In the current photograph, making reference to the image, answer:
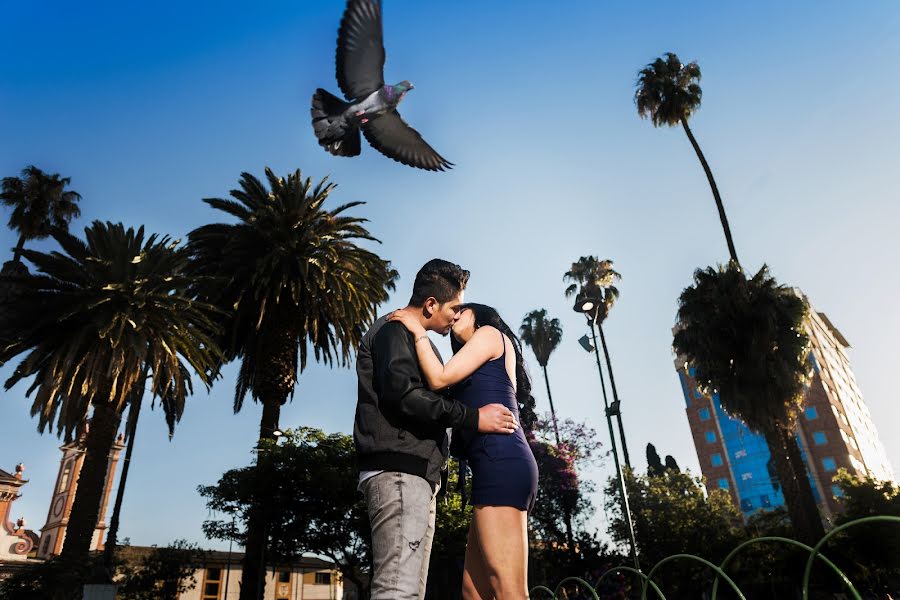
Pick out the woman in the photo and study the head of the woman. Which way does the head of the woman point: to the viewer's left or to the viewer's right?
to the viewer's left

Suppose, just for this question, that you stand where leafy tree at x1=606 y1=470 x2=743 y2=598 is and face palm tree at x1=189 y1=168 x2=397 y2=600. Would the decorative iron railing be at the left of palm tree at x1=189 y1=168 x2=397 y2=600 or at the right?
left

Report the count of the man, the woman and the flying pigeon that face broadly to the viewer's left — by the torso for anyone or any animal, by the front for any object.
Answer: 1

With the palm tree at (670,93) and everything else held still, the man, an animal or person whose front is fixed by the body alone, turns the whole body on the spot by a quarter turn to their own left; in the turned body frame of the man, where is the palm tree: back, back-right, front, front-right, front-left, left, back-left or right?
front-right

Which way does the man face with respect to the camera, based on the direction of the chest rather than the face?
to the viewer's right

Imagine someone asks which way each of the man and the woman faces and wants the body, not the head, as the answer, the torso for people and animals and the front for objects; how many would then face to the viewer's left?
1

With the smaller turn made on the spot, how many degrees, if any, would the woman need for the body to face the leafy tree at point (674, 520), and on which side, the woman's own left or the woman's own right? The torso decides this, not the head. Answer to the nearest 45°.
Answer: approximately 90° to the woman's own right

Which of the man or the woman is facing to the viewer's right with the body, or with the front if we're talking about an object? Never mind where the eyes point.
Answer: the man

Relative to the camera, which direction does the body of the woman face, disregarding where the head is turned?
to the viewer's left

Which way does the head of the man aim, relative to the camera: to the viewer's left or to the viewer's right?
to the viewer's right

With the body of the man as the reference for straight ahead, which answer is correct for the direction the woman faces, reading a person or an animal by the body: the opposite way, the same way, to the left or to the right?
the opposite way

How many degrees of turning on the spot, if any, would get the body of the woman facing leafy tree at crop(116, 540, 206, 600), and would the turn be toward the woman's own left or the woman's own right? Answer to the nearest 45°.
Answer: approximately 45° to the woman's own right

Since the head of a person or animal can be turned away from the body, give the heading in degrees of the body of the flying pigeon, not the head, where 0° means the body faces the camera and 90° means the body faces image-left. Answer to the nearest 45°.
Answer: approximately 270°
